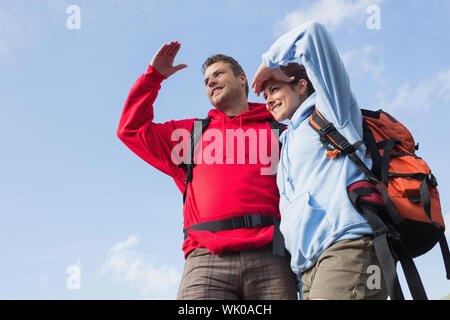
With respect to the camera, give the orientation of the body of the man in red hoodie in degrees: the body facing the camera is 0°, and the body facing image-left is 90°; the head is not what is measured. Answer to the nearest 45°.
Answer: approximately 0°

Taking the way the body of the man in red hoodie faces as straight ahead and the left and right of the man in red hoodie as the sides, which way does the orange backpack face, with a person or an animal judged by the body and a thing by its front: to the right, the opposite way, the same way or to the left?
to the left

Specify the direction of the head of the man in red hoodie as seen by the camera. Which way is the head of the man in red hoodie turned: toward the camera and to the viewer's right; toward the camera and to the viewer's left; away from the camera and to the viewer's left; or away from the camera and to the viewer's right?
toward the camera and to the viewer's left

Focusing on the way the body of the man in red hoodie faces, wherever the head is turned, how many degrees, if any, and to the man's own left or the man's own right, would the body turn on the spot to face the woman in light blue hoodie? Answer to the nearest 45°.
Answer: approximately 45° to the man's own left

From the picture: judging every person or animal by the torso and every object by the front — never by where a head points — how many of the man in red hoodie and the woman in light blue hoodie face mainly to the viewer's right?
0

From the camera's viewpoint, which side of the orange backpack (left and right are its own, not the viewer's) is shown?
right
